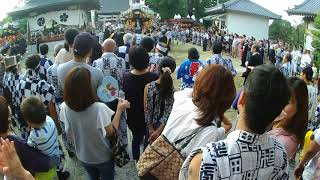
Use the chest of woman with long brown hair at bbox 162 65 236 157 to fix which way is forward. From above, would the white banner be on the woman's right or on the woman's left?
on the woman's left

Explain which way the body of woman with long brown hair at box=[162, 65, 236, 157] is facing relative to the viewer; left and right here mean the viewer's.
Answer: facing away from the viewer and to the right of the viewer

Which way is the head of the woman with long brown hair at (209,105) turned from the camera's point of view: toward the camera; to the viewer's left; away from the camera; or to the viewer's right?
away from the camera

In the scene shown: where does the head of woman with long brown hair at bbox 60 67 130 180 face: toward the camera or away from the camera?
away from the camera

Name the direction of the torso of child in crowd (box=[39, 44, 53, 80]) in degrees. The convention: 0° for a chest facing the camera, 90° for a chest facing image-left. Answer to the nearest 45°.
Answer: approximately 180°

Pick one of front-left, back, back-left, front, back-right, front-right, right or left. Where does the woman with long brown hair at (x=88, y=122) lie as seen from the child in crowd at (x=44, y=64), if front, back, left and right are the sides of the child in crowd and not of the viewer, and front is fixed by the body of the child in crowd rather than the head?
back

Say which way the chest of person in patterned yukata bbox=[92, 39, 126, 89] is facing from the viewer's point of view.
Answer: away from the camera

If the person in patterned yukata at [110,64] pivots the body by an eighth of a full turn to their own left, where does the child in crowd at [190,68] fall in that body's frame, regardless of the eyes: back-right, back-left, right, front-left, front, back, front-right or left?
right

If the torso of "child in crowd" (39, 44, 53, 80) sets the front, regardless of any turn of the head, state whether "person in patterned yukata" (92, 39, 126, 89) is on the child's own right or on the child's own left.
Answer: on the child's own right
